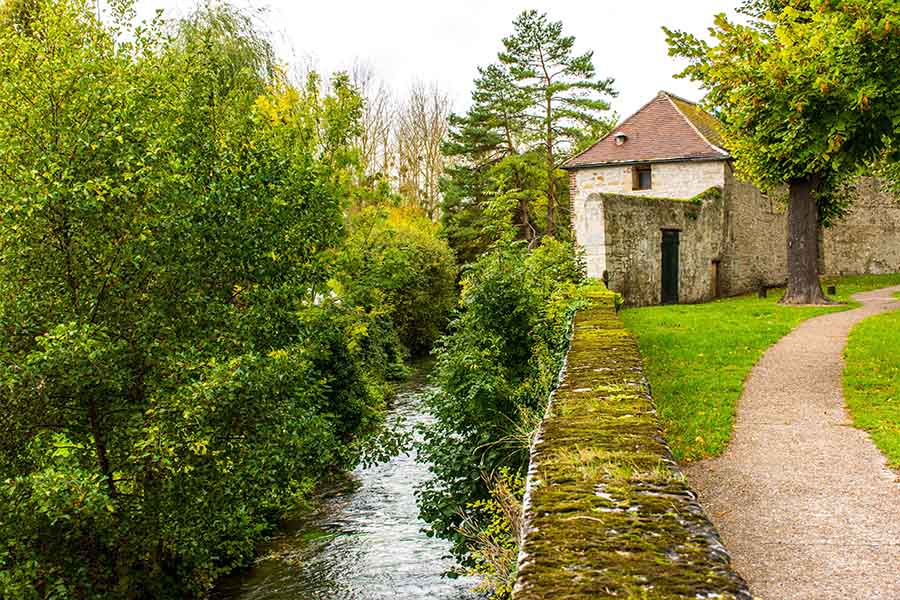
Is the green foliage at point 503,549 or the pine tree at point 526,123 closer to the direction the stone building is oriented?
the green foliage

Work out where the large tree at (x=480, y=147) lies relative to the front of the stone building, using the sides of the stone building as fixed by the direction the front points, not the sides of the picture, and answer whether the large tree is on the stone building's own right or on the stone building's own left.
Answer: on the stone building's own right

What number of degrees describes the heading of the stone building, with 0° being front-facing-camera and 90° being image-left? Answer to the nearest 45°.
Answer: approximately 0°

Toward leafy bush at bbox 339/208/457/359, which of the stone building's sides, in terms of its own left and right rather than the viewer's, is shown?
right

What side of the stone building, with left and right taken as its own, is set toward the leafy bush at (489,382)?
front

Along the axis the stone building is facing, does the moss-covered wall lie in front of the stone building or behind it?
in front

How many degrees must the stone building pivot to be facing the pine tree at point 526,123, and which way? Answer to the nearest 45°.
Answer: approximately 135° to its right
